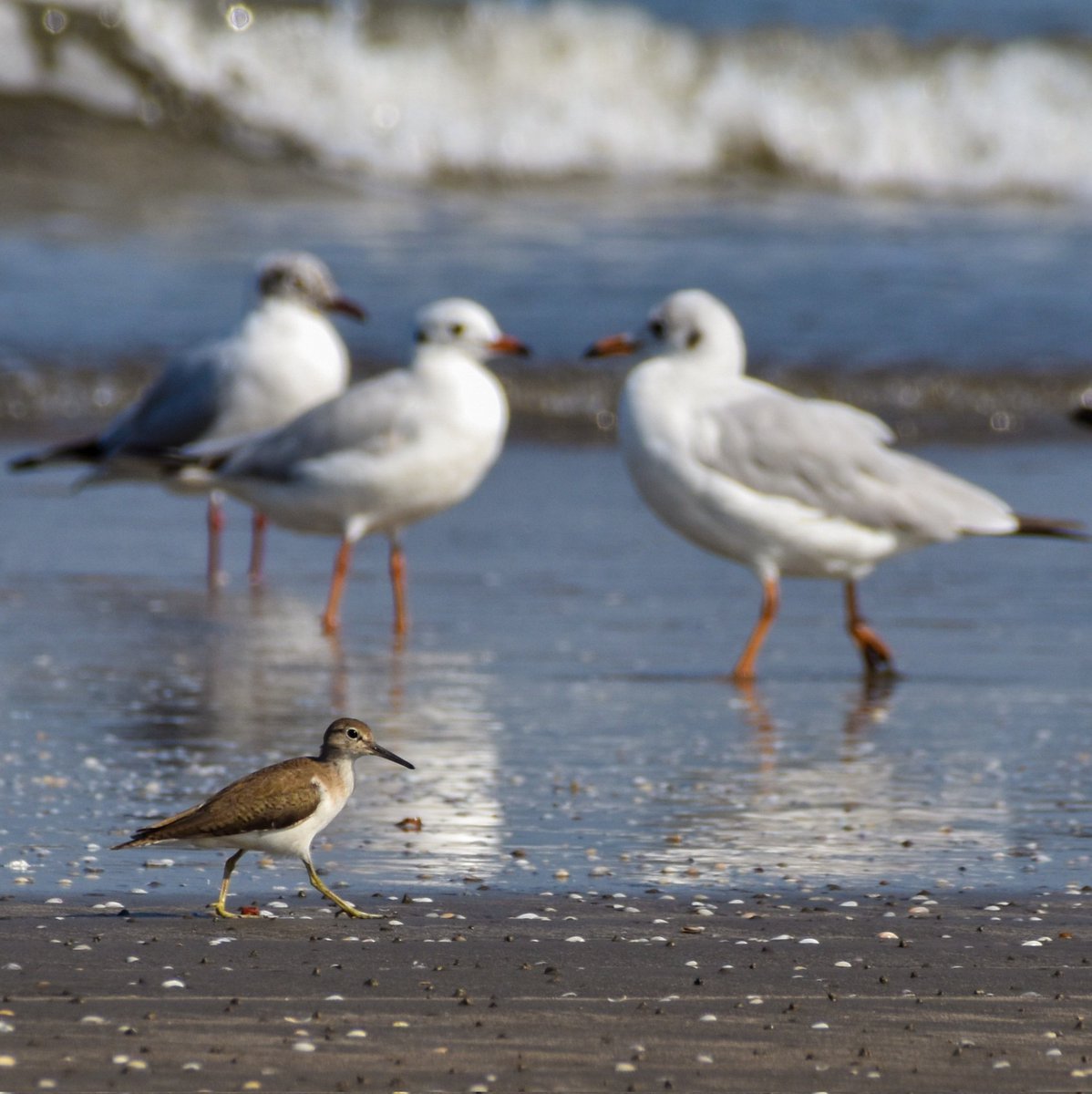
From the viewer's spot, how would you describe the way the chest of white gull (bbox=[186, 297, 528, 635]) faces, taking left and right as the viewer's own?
facing to the right of the viewer

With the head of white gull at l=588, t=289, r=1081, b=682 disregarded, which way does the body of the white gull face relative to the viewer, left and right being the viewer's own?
facing to the left of the viewer

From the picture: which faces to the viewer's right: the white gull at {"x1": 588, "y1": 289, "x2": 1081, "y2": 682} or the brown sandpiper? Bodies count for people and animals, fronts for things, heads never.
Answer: the brown sandpiper

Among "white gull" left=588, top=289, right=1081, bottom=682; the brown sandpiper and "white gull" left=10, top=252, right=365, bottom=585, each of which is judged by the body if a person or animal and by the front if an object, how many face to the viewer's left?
1

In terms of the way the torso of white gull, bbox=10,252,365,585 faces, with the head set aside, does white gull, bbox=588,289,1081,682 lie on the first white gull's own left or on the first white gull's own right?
on the first white gull's own right

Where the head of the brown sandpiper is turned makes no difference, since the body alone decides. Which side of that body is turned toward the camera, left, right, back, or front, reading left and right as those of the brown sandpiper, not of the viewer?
right

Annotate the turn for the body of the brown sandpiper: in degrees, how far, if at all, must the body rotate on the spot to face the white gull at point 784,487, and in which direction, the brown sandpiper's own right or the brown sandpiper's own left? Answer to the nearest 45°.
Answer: approximately 45° to the brown sandpiper's own left

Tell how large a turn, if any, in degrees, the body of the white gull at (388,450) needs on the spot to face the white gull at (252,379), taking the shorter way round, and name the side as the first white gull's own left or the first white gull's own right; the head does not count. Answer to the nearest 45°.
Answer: approximately 90° to the first white gull's own left

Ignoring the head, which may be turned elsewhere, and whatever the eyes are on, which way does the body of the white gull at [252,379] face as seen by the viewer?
to the viewer's right

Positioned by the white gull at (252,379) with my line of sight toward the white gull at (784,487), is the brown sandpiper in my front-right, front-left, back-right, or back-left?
front-right

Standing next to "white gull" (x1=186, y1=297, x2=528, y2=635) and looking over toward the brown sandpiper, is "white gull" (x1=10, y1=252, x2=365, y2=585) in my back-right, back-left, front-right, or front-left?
back-right

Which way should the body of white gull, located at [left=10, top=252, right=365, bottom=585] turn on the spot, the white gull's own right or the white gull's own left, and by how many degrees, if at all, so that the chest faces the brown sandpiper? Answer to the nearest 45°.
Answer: approximately 90° to the white gull's own right

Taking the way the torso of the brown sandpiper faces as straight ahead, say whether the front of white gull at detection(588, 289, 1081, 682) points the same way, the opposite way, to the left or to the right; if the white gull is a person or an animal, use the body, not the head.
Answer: the opposite way

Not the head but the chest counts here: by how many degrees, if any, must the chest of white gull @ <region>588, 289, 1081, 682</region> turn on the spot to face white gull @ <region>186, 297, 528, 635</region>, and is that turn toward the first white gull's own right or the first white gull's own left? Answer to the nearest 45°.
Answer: approximately 45° to the first white gull's own right

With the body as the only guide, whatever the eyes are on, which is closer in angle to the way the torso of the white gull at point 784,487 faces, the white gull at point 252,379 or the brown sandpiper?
the white gull

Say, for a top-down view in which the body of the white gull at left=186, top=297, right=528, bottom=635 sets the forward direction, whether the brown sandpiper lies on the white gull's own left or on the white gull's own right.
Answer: on the white gull's own right
